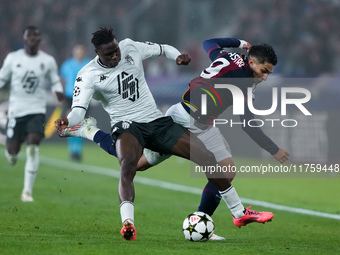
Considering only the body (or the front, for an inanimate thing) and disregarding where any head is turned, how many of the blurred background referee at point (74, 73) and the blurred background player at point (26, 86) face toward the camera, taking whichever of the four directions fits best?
2

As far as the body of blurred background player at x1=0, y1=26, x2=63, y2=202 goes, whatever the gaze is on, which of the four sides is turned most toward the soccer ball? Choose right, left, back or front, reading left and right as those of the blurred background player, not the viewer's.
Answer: front

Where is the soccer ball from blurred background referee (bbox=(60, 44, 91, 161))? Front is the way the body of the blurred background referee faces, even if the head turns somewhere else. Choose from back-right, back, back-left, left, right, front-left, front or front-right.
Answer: front

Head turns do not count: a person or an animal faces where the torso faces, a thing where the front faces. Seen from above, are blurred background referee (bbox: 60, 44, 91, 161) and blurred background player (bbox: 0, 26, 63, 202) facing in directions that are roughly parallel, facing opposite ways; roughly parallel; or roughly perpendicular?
roughly parallel

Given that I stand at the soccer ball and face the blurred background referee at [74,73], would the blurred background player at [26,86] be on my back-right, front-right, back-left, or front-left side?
front-left

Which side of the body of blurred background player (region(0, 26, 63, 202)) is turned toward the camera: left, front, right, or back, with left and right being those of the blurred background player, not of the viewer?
front

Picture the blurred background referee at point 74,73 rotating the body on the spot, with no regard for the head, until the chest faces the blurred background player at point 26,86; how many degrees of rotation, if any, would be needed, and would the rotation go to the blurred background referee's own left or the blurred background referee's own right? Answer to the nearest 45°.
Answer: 0° — they already face them

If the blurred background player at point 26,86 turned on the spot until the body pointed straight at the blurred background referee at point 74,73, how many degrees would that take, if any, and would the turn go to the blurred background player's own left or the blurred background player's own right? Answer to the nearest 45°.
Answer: approximately 180°
